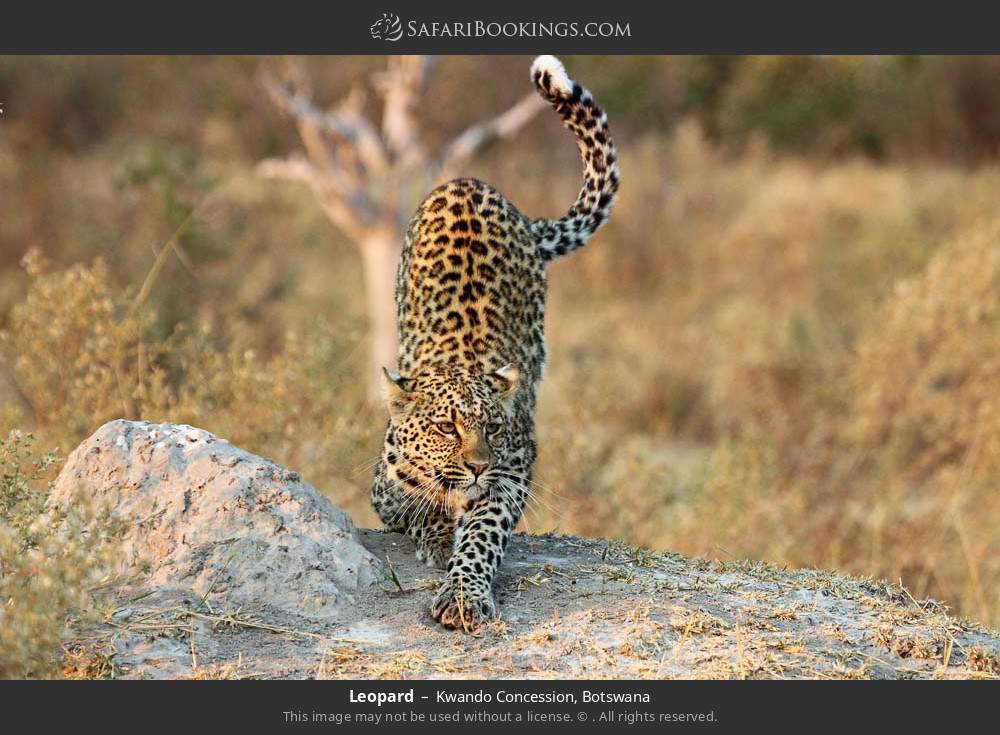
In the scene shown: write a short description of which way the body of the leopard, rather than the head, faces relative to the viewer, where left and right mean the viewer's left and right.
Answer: facing the viewer

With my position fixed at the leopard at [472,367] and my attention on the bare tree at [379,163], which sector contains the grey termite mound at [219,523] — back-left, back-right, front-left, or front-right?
back-left

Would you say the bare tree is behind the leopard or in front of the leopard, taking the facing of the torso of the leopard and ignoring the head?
behind

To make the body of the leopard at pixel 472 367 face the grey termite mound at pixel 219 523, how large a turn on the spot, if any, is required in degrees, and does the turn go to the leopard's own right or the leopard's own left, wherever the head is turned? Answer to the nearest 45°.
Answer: approximately 45° to the leopard's own right

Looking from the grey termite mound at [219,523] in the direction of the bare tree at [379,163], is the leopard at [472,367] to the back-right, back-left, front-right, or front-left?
front-right

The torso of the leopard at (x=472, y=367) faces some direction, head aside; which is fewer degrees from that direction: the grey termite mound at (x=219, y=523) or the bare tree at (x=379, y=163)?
the grey termite mound
